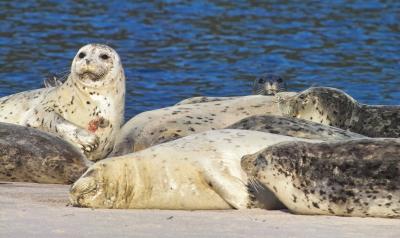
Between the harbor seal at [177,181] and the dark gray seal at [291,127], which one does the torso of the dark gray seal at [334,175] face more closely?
the harbor seal

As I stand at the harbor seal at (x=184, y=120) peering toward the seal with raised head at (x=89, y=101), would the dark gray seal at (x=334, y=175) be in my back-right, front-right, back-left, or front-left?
back-left

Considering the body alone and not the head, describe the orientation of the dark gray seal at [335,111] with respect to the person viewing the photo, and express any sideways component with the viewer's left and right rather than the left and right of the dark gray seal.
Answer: facing to the left of the viewer

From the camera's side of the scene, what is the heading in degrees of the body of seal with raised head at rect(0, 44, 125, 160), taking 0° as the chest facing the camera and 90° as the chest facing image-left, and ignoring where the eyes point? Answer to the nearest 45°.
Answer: approximately 315°

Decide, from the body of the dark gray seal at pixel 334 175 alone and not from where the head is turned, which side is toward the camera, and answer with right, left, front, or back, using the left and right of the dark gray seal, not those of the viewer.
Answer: left

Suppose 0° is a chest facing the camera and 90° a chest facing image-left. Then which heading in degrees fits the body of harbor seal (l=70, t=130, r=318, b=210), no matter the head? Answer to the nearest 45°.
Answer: approximately 90°

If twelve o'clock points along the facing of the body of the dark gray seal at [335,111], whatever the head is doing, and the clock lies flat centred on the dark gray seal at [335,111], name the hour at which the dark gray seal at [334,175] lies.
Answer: the dark gray seal at [334,175] is roughly at 9 o'clock from the dark gray seal at [335,111].
